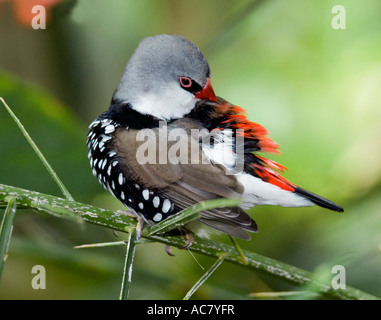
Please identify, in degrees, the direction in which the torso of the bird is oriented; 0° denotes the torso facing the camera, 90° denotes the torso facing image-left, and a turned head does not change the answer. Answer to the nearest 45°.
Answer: approximately 90°

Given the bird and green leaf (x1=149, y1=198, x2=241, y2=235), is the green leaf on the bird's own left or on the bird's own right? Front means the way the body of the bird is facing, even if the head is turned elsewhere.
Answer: on the bird's own left

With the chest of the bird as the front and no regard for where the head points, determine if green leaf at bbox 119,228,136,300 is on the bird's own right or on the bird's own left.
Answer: on the bird's own left

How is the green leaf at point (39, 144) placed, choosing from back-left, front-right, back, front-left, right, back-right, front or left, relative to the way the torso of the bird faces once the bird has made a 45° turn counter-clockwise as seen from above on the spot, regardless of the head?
right
